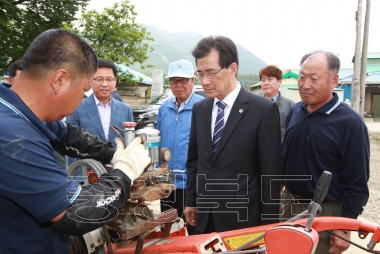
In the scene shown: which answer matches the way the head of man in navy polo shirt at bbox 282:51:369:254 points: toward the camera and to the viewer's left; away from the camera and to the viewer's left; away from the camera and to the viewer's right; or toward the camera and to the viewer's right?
toward the camera and to the viewer's left

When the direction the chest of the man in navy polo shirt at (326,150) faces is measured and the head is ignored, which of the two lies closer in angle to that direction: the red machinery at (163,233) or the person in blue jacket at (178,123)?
the red machinery

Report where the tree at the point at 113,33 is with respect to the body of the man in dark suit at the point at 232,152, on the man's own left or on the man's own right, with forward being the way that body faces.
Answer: on the man's own right

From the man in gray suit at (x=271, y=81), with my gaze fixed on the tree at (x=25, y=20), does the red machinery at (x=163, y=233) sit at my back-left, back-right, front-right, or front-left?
back-left

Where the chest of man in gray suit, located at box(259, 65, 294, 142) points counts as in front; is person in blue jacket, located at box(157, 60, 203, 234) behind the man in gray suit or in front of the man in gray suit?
in front

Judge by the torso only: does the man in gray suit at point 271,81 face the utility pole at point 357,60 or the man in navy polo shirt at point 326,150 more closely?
the man in navy polo shirt

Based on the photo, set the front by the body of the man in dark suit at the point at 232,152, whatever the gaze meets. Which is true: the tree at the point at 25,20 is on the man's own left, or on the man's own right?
on the man's own right

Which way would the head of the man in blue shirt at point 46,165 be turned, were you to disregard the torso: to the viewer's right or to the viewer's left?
to the viewer's right
